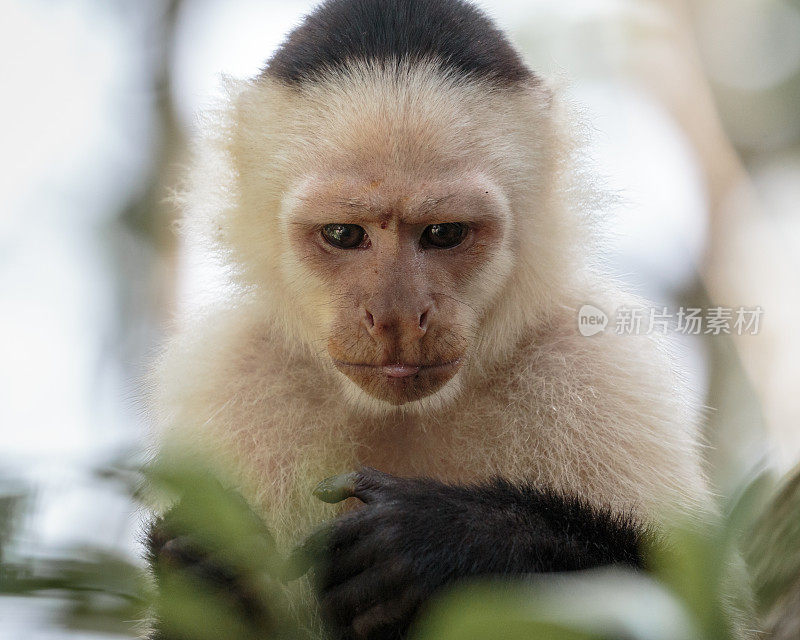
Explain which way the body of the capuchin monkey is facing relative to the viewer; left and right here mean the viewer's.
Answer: facing the viewer
